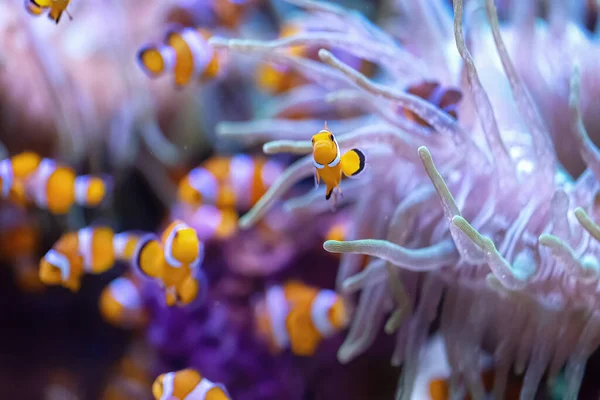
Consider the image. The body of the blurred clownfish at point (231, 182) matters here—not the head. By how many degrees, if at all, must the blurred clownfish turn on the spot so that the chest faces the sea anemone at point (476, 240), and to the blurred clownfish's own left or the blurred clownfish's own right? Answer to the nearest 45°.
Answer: approximately 135° to the blurred clownfish's own left

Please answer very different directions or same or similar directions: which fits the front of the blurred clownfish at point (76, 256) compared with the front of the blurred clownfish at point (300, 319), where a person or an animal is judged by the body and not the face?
very different directions

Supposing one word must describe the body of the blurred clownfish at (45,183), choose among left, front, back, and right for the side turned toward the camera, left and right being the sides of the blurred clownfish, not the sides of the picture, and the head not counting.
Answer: left

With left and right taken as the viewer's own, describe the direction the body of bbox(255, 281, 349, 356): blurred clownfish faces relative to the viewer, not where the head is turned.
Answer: facing to the right of the viewer
